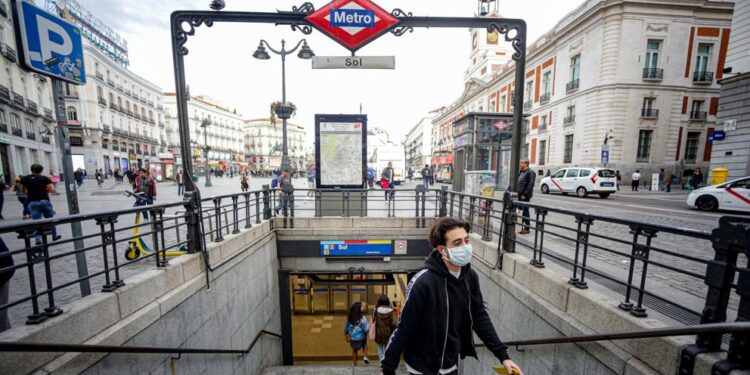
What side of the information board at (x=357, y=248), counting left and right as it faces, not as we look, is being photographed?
front

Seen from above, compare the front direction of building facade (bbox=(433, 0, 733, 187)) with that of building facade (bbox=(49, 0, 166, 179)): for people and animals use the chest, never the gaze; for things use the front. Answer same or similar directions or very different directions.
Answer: very different directions

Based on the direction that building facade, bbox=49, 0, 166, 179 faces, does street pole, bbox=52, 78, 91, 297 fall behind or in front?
in front

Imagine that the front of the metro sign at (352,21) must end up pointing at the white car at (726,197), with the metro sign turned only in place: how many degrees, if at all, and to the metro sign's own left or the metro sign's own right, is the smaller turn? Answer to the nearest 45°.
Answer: approximately 90° to the metro sign's own left

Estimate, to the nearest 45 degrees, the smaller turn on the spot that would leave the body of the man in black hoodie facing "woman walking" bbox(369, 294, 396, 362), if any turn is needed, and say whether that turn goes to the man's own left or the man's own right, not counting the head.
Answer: approximately 180°

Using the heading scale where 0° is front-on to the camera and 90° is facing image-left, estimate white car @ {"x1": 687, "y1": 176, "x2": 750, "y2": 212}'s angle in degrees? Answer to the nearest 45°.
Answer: approximately 90°

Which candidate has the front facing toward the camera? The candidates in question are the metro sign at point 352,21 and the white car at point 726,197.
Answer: the metro sign

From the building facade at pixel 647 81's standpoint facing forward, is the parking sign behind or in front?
in front

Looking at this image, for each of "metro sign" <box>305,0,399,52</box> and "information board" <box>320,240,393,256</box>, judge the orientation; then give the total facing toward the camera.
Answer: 2

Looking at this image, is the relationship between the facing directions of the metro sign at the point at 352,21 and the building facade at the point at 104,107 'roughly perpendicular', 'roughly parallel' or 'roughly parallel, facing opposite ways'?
roughly perpendicular

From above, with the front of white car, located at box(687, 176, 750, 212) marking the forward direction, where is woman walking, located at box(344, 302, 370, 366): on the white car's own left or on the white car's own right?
on the white car's own left

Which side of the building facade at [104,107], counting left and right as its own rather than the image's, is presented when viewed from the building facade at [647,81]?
front

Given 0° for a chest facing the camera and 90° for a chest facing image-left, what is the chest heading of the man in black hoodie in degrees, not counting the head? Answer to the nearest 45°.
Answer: approximately 315°

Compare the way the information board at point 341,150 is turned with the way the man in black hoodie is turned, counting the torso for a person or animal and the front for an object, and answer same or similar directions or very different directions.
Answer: same or similar directions
